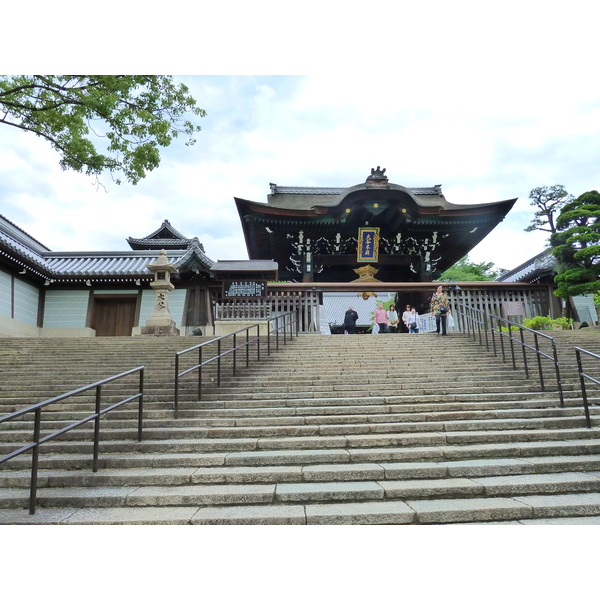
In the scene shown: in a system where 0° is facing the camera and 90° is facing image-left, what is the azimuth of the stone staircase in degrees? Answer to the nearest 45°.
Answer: approximately 0°

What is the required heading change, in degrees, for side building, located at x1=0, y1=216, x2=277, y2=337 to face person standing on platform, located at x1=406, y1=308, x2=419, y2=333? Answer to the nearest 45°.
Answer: approximately 45° to its left

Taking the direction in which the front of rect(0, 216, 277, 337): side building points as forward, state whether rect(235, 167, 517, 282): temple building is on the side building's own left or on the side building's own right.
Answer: on the side building's own left

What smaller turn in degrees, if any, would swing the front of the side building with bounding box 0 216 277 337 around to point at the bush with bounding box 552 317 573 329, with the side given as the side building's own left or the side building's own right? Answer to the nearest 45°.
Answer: approximately 45° to the side building's own left

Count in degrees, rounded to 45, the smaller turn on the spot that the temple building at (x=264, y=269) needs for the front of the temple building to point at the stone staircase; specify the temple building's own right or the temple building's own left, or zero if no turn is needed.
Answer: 0° — it already faces it

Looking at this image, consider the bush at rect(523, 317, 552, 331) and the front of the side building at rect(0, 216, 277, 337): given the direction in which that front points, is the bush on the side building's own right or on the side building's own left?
on the side building's own left

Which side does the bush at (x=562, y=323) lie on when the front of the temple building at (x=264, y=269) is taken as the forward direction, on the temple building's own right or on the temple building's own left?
on the temple building's own left

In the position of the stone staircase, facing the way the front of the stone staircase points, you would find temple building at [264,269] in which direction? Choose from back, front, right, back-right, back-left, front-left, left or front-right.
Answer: back

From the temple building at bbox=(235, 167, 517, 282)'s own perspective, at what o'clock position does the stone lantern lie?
The stone lantern is roughly at 2 o'clock from the temple building.

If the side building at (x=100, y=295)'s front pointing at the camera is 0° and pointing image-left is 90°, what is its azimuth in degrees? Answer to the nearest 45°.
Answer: approximately 0°

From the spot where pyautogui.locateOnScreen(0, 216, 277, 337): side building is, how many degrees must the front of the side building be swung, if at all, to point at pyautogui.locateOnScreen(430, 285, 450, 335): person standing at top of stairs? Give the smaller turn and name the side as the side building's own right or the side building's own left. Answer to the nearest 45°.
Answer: approximately 45° to the side building's own left
